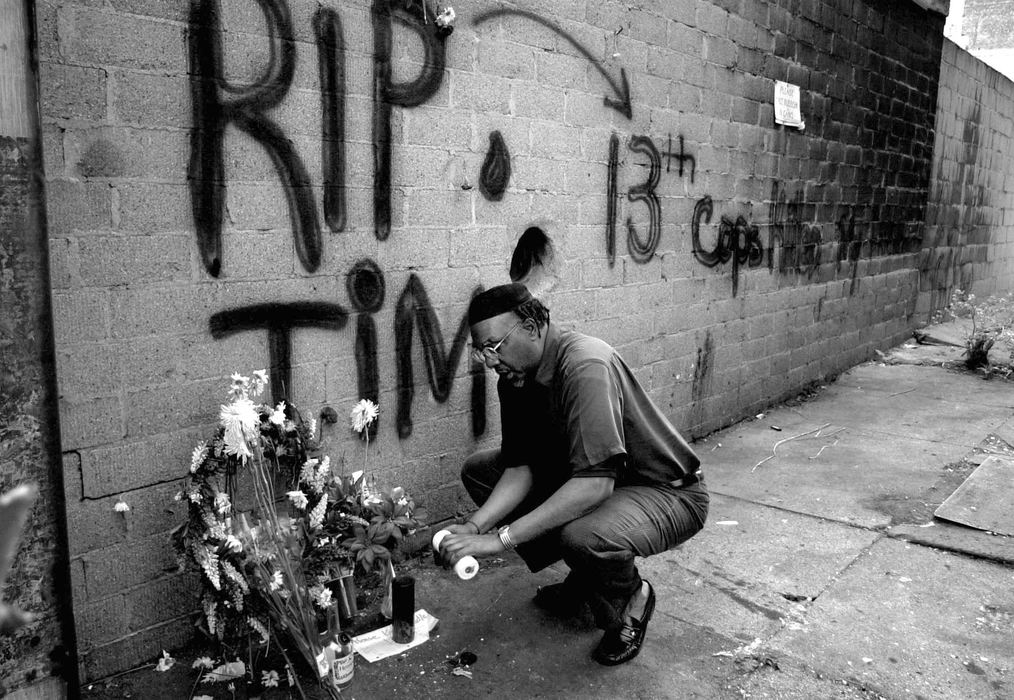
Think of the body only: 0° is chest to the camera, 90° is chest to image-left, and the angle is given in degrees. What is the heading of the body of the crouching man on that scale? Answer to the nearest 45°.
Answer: approximately 45°

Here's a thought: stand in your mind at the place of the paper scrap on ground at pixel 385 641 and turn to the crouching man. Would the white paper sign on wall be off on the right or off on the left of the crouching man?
left

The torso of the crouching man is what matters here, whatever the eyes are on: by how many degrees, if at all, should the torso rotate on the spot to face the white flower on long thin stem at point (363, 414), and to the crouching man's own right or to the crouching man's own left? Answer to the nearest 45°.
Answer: approximately 45° to the crouching man's own right

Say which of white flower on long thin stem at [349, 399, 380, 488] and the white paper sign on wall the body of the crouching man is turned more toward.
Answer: the white flower on long thin stem

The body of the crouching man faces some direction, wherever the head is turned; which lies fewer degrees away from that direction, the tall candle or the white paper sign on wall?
the tall candle
